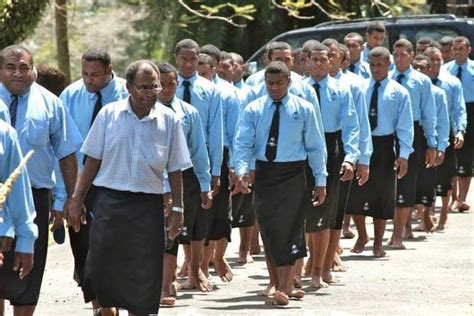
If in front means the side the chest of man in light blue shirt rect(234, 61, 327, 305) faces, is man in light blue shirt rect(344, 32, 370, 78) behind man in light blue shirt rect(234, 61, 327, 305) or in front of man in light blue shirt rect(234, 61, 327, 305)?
behind

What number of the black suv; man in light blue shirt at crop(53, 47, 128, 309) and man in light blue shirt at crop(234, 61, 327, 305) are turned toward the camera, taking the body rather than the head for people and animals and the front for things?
2

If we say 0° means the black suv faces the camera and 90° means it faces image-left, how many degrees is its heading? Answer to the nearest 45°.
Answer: approximately 90°

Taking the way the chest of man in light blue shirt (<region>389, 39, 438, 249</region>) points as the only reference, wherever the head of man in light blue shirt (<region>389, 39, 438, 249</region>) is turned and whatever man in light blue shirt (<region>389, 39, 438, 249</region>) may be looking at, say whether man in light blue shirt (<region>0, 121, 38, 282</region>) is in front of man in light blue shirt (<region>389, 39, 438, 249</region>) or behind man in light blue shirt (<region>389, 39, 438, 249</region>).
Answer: in front

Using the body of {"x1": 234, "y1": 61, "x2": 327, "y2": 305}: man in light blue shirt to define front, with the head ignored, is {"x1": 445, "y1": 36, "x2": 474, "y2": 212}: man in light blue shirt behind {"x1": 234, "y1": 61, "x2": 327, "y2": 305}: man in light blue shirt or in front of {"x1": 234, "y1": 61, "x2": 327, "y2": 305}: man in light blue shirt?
behind

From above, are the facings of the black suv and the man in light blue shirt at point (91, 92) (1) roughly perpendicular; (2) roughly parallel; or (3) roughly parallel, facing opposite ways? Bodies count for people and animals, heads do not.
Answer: roughly perpendicular
